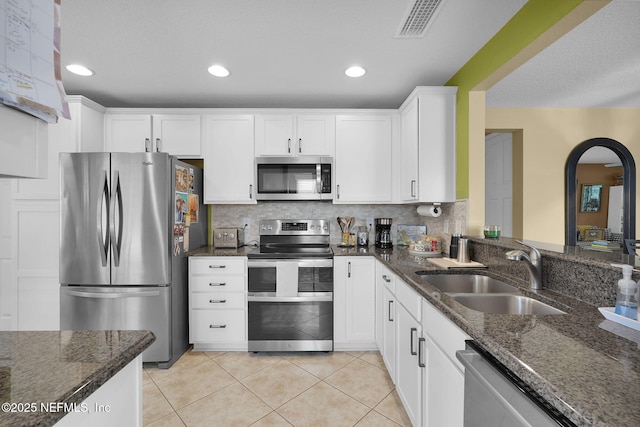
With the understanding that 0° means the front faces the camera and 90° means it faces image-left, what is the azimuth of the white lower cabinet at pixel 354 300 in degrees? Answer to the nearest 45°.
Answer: approximately 0°

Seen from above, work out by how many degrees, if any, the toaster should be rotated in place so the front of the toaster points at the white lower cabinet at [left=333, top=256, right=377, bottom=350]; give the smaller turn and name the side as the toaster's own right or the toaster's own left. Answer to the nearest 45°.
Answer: approximately 45° to the toaster's own left

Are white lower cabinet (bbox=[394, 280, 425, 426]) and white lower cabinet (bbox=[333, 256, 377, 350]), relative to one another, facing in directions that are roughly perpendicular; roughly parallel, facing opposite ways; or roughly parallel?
roughly perpendicular

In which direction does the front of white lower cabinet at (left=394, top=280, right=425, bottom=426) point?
to the viewer's left

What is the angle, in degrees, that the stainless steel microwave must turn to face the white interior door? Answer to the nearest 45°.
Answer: approximately 90° to its left

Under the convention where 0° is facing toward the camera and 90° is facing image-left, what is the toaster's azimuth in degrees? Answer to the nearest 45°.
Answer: approximately 0°

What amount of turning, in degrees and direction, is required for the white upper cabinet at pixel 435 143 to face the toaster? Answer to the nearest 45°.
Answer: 0° — it already faces it

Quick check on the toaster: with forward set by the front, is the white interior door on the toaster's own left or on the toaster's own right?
on the toaster's own left

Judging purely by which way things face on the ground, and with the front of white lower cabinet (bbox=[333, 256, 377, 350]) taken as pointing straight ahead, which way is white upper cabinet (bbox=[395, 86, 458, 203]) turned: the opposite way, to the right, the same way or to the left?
to the right

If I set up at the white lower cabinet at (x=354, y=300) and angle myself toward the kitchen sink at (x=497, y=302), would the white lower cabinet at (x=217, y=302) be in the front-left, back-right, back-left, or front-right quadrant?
back-right
